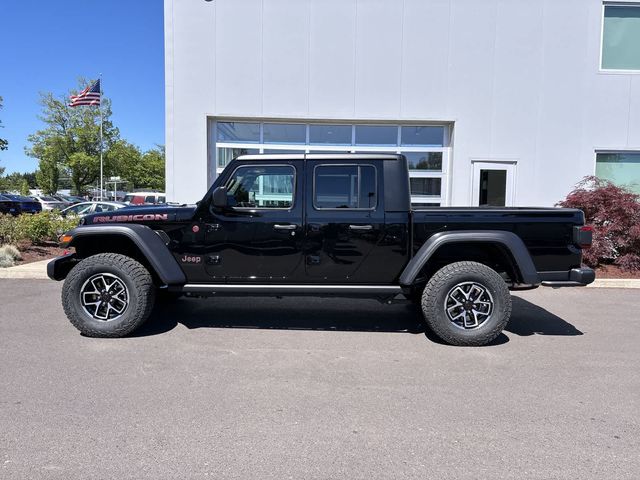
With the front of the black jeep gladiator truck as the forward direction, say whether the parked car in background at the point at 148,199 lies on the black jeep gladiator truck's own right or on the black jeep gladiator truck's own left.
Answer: on the black jeep gladiator truck's own right

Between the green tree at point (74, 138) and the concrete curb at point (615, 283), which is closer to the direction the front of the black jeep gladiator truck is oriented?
the green tree

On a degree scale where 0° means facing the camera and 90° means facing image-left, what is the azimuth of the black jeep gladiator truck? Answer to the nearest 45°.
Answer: approximately 90°

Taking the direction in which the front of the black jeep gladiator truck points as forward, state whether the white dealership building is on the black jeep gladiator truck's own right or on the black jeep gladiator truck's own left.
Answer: on the black jeep gladiator truck's own right

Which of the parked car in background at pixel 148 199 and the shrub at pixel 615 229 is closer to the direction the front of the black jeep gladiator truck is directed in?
the parked car in background

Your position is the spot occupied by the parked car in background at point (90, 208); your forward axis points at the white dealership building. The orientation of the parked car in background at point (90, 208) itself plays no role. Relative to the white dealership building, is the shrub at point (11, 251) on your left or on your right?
right

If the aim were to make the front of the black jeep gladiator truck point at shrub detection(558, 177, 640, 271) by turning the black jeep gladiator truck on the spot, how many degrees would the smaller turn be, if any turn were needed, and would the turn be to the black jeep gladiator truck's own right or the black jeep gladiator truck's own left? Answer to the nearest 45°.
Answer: approximately 135° to the black jeep gladiator truck's own right
